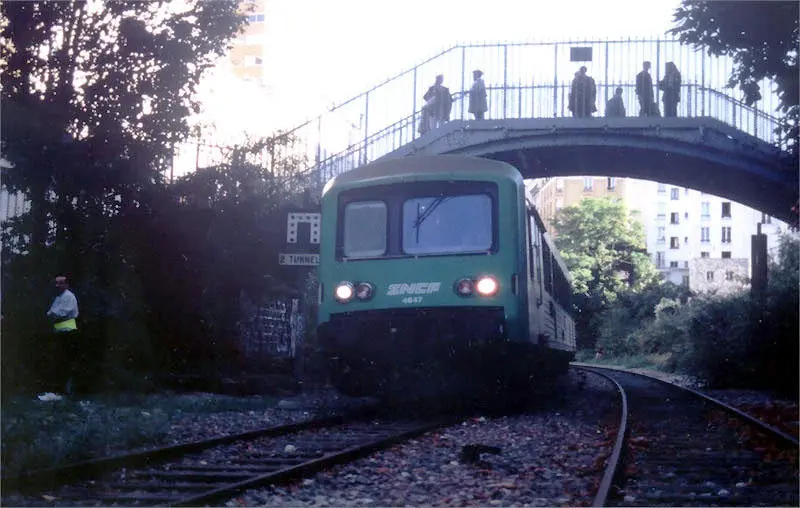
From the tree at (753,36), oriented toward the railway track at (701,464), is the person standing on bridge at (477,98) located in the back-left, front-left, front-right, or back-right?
back-right

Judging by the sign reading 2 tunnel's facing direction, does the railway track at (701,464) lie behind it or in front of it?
in front

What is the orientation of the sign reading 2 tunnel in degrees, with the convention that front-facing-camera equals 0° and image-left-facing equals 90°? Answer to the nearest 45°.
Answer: approximately 0°

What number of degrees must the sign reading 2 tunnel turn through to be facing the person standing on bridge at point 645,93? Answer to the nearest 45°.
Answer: approximately 135° to its left

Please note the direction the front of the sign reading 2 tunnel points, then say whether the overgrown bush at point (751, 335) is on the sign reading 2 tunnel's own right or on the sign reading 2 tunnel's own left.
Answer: on the sign reading 2 tunnel's own left

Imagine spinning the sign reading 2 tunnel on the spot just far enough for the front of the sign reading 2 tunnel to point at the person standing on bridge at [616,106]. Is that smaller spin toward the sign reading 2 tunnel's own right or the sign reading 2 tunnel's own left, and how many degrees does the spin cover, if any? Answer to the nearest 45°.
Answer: approximately 135° to the sign reading 2 tunnel's own left

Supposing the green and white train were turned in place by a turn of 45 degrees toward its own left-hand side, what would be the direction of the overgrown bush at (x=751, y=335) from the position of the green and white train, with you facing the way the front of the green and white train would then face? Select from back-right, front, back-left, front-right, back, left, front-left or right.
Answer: left

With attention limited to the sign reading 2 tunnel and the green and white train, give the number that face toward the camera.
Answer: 2

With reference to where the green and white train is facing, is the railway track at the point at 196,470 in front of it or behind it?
in front

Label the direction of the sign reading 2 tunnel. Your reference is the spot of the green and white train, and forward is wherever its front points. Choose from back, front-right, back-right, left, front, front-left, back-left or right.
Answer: back-right

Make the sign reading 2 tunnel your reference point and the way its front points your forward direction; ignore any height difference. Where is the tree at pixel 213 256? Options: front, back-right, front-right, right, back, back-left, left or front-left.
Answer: back-right

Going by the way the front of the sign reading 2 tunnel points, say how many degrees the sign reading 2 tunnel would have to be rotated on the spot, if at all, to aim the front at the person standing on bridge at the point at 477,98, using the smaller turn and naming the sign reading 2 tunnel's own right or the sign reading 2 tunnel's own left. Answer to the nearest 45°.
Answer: approximately 135° to the sign reading 2 tunnel's own left
